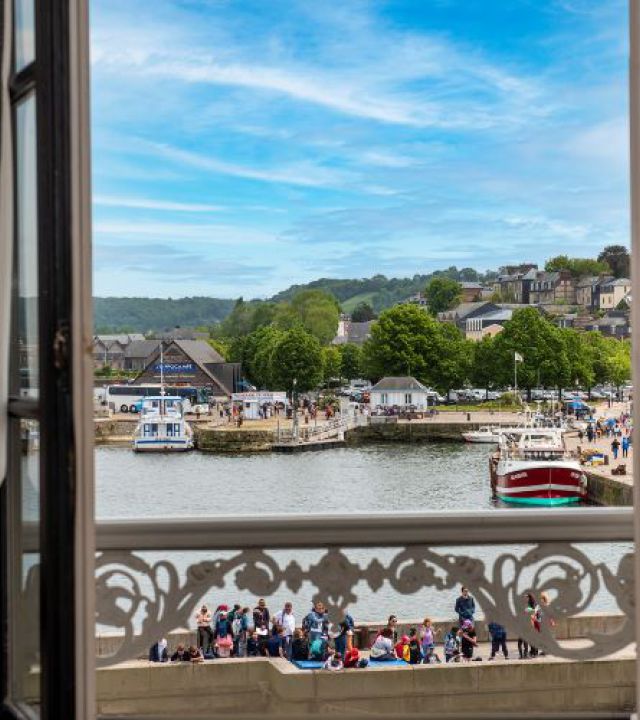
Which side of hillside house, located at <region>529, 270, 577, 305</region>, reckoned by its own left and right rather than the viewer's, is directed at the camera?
front

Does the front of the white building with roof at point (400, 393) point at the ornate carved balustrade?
yes

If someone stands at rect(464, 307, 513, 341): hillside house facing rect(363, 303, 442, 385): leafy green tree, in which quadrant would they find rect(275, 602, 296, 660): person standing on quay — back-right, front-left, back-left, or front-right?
front-left

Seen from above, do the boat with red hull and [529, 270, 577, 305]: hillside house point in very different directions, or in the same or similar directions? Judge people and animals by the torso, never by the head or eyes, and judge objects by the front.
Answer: same or similar directions

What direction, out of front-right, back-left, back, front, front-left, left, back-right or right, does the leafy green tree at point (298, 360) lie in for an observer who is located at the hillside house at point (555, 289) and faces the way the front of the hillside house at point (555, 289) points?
right

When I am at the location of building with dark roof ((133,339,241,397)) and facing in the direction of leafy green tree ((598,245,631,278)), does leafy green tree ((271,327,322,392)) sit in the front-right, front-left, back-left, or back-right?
front-right

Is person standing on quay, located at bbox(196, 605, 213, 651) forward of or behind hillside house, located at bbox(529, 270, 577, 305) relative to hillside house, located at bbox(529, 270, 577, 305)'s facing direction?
forward
